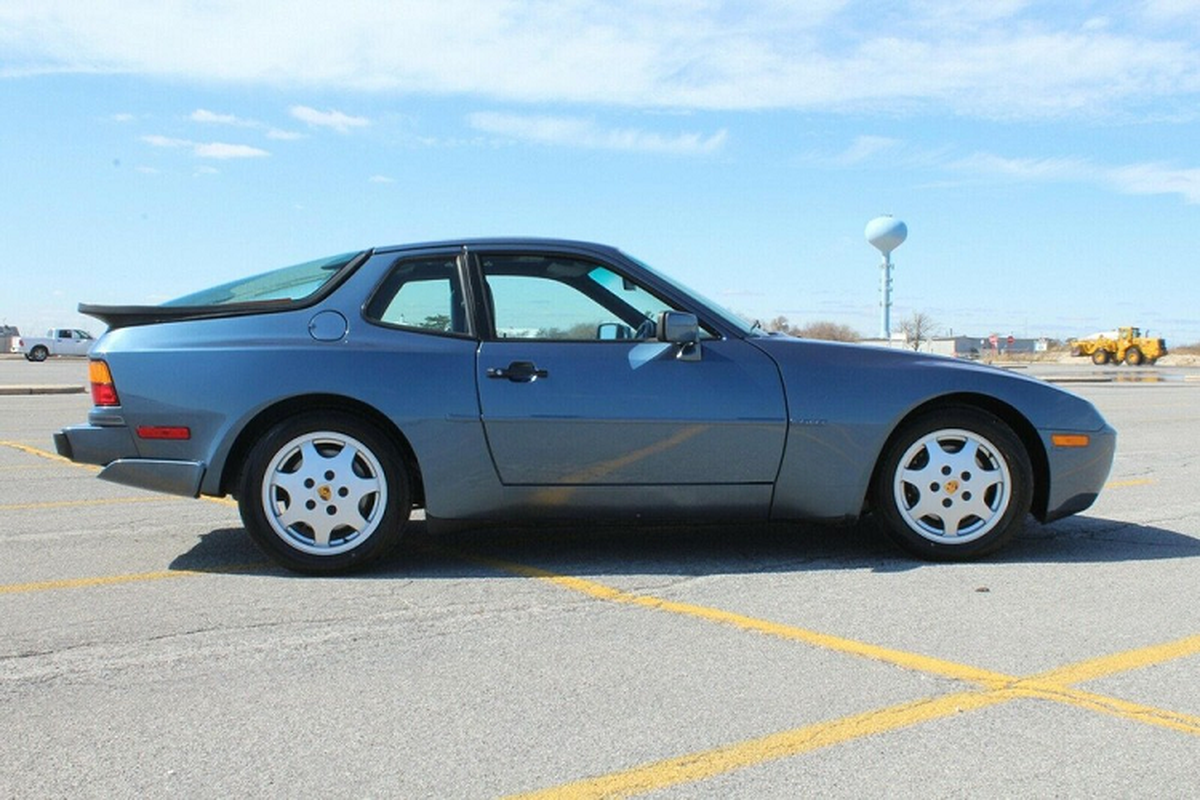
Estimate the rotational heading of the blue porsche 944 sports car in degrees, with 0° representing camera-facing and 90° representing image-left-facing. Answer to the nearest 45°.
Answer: approximately 270°
